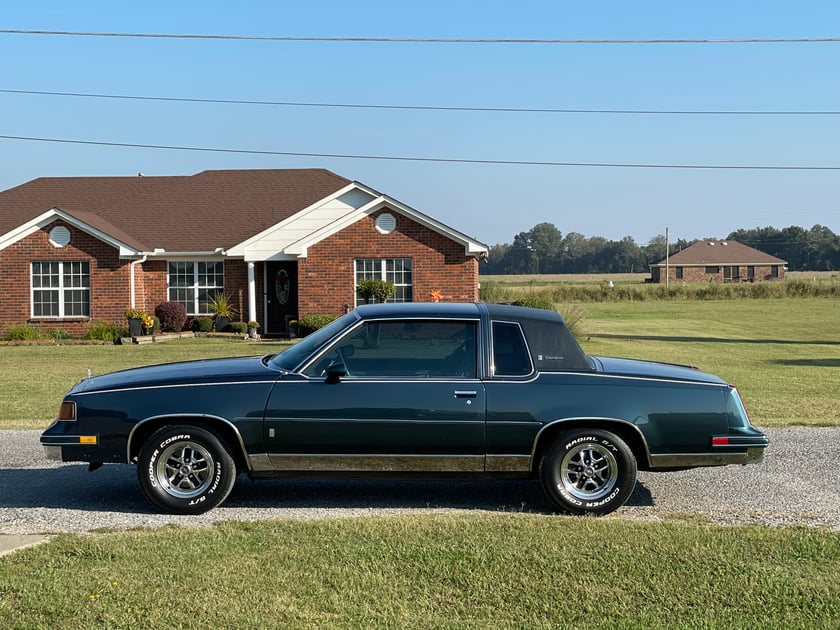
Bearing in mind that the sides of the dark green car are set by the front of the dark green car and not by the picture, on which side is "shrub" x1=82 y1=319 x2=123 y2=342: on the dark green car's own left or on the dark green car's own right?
on the dark green car's own right

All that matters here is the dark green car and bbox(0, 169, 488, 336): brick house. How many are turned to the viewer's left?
1

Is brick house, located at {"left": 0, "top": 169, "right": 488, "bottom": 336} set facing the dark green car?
yes

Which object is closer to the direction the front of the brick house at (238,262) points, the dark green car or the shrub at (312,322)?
the dark green car

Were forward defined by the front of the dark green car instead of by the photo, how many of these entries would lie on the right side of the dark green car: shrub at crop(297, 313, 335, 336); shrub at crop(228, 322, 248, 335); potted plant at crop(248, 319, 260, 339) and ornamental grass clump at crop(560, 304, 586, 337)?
4

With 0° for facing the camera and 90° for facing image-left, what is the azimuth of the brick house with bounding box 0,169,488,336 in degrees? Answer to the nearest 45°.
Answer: approximately 0°

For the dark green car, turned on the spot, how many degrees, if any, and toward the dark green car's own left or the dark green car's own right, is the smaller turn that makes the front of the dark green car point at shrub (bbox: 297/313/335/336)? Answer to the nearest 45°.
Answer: approximately 90° to the dark green car's own right

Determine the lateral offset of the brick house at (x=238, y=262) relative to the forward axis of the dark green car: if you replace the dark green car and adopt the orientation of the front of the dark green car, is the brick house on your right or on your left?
on your right

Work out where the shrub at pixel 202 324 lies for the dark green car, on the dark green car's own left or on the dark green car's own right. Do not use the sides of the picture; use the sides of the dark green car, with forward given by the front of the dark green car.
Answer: on the dark green car's own right

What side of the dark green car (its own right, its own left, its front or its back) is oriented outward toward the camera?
left

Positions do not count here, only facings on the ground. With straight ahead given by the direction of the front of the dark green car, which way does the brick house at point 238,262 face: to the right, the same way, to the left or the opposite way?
to the left
